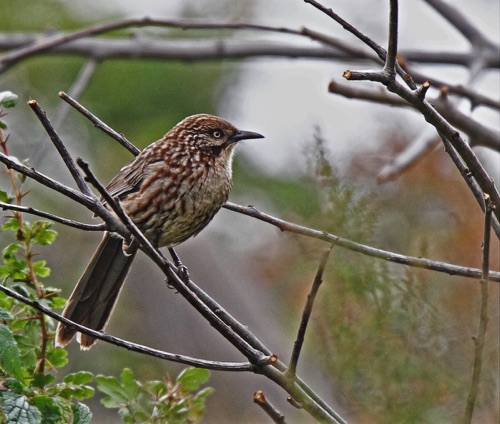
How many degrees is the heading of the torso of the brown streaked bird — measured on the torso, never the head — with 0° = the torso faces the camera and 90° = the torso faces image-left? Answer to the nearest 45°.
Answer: approximately 270°

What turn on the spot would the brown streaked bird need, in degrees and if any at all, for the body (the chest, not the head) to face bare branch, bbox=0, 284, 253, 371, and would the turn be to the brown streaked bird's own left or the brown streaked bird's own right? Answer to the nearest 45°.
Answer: approximately 90° to the brown streaked bird's own right

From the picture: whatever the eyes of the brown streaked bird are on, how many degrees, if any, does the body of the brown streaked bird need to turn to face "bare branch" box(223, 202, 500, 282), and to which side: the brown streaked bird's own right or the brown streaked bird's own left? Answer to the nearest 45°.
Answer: approximately 45° to the brown streaked bird's own right

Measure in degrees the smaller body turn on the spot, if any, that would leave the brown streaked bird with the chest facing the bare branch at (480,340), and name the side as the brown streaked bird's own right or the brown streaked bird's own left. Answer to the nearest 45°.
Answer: approximately 45° to the brown streaked bird's own right
